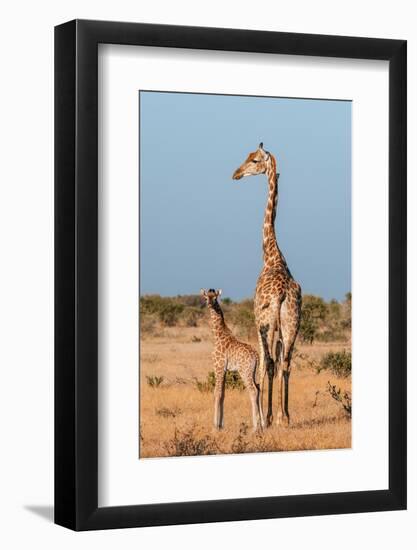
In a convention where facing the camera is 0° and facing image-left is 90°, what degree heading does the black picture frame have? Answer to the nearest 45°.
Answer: approximately 315°
